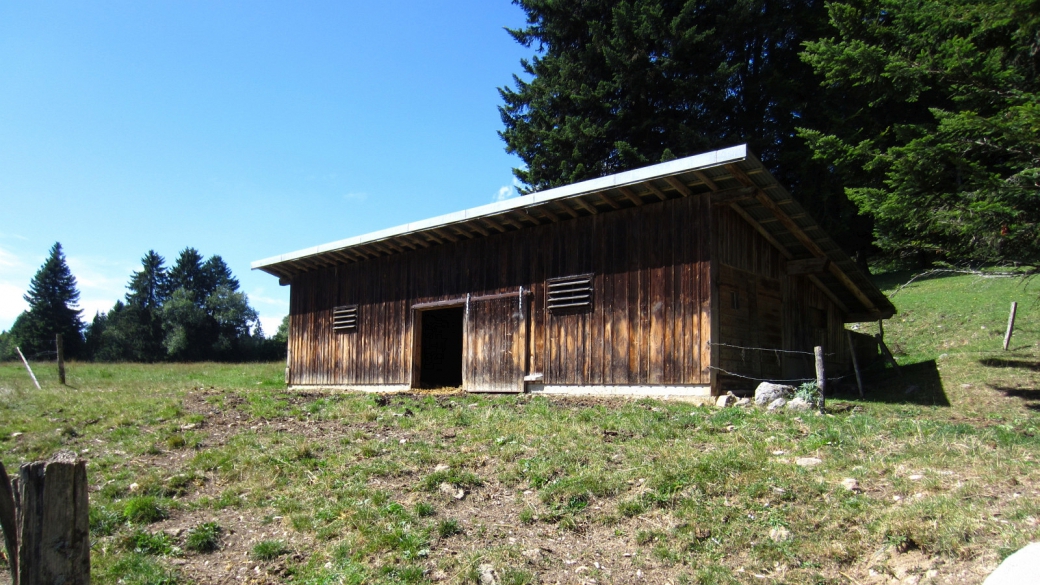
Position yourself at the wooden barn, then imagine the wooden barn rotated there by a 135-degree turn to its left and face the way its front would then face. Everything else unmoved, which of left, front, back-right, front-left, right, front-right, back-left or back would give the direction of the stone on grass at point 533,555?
right

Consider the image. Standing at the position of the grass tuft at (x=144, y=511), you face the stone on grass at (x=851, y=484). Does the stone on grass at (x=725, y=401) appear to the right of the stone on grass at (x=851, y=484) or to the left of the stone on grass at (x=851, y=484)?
left

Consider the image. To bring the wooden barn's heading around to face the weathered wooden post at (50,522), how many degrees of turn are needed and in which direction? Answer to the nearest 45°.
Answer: approximately 45° to its left

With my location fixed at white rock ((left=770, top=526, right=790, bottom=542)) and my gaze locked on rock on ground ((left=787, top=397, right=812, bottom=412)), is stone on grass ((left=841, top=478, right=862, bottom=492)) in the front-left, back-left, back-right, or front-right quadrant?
front-right

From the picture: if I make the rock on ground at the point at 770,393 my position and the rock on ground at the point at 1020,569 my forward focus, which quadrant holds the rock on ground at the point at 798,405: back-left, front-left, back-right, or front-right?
front-left

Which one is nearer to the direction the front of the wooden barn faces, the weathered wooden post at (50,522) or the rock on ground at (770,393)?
the weathered wooden post

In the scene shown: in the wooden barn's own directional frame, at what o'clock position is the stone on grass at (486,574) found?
The stone on grass is roughly at 11 o'clock from the wooden barn.

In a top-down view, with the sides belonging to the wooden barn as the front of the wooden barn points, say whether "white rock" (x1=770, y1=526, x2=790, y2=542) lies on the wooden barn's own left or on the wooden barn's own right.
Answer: on the wooden barn's own left

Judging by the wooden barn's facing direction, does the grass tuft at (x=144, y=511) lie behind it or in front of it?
in front

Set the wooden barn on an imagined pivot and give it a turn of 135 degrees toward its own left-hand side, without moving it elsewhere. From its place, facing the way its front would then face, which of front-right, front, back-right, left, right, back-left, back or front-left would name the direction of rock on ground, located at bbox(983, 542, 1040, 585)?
right

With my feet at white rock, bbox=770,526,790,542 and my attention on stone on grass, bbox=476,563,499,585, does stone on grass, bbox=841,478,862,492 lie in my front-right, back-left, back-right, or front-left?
back-right

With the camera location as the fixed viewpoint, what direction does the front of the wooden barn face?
facing the viewer and to the left of the viewer

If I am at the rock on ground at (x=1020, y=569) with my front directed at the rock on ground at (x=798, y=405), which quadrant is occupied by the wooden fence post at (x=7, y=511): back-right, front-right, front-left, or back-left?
back-left

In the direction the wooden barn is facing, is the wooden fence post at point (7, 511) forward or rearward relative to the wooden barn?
forward
